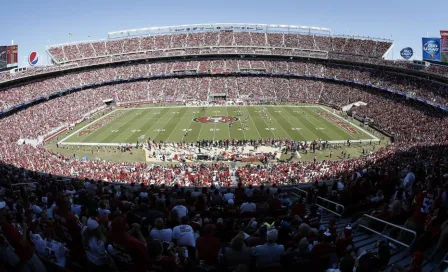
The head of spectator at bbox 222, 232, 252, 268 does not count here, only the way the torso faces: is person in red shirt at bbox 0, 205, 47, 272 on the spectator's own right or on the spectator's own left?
on the spectator's own left

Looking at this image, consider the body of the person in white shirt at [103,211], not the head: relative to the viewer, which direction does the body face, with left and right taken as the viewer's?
facing away from the viewer

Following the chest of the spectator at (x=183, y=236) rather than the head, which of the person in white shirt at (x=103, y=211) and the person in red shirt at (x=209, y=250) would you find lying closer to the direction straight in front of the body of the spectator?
the person in white shirt

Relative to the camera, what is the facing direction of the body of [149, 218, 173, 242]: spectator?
away from the camera

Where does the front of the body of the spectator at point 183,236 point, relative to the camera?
away from the camera

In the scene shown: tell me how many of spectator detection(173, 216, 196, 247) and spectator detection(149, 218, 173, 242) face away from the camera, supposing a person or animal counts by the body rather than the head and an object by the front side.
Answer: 2

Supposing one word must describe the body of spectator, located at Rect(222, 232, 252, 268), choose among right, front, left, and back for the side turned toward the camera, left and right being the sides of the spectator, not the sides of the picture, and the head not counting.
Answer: back

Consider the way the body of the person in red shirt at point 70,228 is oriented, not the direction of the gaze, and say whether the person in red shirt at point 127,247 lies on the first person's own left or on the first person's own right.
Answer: on the first person's own right

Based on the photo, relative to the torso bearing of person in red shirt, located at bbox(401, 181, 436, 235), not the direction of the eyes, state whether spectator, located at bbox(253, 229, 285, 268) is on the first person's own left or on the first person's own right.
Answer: on the first person's own left

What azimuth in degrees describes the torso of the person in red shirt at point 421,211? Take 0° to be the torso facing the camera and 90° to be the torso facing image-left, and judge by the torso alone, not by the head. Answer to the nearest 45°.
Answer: approximately 135°
